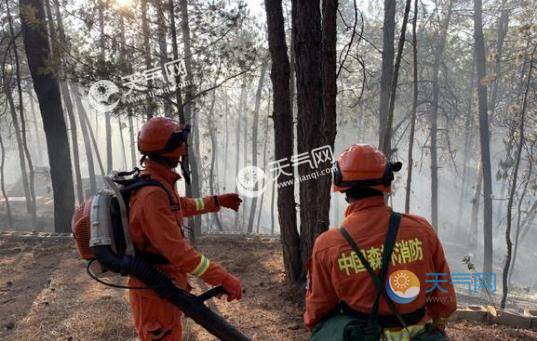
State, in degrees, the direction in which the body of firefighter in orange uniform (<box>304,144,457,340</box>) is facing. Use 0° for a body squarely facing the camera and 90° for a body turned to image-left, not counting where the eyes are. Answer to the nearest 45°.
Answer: approximately 180°

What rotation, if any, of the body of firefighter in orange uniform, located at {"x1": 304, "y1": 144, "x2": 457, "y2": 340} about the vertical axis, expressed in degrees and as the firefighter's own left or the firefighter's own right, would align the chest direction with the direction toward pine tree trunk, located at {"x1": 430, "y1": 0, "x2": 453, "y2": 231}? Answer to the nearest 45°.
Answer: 0° — they already face it

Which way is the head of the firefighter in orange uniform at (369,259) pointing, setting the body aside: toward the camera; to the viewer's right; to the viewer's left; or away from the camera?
away from the camera

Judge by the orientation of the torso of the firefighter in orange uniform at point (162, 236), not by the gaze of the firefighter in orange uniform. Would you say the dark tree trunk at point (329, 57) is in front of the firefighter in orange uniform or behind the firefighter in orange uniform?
in front

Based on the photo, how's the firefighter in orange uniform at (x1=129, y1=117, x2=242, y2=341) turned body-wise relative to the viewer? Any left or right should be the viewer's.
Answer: facing to the right of the viewer

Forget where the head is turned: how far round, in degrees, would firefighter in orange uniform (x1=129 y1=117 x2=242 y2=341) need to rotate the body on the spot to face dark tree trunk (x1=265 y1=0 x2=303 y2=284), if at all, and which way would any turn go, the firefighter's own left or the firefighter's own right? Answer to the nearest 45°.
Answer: approximately 45° to the firefighter's own left

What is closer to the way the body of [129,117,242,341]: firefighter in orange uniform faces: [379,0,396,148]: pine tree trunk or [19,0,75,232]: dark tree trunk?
the pine tree trunk

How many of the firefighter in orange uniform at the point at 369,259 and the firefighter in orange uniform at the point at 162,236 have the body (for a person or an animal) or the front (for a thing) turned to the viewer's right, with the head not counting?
1

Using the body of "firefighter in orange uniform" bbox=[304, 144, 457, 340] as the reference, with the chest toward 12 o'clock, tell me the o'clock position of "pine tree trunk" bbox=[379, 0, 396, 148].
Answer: The pine tree trunk is roughly at 12 o'clock from the firefighter in orange uniform.

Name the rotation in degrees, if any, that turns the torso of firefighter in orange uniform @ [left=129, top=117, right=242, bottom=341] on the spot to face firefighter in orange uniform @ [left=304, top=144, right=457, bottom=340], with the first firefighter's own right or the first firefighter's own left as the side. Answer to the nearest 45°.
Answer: approximately 45° to the first firefighter's own right

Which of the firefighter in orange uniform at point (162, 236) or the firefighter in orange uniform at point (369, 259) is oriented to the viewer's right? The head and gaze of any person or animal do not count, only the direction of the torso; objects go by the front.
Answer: the firefighter in orange uniform at point (162, 236)

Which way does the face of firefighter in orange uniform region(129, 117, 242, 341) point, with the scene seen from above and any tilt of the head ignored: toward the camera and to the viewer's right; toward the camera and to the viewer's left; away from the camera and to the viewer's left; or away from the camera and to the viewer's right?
away from the camera and to the viewer's right
